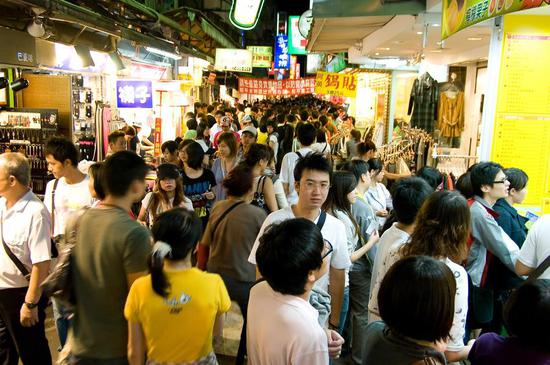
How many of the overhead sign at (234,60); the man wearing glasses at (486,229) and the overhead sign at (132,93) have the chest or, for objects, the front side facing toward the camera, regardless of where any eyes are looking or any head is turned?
2

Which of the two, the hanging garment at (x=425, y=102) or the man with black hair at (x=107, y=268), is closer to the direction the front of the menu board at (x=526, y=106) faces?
the man with black hair

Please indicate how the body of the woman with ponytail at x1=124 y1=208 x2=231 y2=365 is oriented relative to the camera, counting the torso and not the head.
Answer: away from the camera

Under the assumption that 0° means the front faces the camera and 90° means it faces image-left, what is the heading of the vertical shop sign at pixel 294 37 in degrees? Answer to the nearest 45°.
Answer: approximately 0°

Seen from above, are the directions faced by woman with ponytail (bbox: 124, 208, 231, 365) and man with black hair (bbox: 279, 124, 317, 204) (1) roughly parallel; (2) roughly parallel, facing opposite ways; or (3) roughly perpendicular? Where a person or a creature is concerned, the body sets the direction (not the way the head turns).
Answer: roughly parallel

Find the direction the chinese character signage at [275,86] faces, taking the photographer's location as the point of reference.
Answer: facing the viewer

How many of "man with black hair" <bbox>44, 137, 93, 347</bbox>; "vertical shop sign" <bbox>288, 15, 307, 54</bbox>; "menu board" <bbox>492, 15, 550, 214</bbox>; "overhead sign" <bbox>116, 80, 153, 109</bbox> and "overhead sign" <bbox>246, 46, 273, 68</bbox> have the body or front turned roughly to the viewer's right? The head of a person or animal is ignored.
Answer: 0

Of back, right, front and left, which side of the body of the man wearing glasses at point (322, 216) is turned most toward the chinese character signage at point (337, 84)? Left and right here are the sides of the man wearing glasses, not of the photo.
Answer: back

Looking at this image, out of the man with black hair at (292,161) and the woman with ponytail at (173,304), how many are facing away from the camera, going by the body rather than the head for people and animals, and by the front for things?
2

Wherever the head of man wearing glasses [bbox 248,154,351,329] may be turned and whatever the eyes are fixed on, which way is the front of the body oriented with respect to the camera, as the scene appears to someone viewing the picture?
toward the camera

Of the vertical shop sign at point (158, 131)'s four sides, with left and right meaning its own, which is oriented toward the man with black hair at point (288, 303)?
front

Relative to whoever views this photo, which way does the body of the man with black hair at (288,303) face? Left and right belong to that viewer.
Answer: facing away from the viewer and to the right of the viewer
